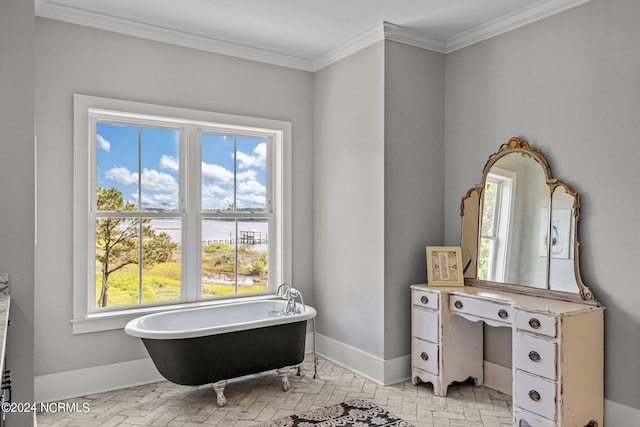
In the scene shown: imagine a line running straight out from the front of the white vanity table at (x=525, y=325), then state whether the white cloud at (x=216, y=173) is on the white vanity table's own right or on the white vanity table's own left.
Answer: on the white vanity table's own right

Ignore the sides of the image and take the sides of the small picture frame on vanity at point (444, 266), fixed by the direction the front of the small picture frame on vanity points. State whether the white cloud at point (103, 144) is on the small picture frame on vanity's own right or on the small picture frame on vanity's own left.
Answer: on the small picture frame on vanity's own right

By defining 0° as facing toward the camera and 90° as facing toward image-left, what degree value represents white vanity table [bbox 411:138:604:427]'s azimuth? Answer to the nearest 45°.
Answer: approximately 45°

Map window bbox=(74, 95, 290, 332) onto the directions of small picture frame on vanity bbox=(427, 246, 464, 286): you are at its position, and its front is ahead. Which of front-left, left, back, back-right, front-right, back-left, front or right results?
right

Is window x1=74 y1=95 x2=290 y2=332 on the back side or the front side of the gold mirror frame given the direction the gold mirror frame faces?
on the front side

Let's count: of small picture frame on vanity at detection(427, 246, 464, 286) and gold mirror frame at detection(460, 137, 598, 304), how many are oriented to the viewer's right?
0

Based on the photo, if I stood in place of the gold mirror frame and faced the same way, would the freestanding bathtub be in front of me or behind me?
in front

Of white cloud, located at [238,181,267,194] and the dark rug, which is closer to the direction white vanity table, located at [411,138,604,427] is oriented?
the dark rug

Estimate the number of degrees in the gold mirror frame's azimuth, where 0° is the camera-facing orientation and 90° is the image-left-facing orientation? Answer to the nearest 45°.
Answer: approximately 45°

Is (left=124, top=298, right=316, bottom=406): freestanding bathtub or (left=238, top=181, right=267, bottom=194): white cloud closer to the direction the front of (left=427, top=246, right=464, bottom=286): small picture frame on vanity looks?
the freestanding bathtub
